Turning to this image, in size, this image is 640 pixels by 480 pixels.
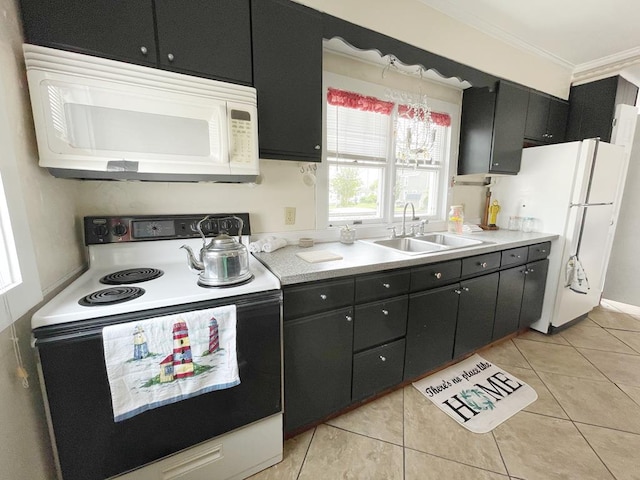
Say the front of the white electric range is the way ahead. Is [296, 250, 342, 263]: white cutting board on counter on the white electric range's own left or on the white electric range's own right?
on the white electric range's own left

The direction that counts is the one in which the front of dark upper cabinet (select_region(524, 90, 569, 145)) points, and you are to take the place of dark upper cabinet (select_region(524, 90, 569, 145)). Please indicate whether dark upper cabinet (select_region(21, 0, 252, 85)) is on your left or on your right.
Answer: on your right

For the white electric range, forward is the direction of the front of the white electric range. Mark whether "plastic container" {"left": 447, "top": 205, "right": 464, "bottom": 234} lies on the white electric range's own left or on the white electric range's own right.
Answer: on the white electric range's own left

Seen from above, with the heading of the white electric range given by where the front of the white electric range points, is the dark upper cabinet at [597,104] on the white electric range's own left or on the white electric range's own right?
on the white electric range's own left

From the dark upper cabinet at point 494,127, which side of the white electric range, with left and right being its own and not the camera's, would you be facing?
left

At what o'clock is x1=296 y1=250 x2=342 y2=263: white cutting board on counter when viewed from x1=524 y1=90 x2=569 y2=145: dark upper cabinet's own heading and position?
The white cutting board on counter is roughly at 2 o'clock from the dark upper cabinet.

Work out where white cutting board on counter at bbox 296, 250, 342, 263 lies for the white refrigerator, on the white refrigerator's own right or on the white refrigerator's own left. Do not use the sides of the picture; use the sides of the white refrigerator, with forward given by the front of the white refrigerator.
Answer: on the white refrigerator's own right

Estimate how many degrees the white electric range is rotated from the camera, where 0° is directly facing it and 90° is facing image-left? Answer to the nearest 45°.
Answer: approximately 0°

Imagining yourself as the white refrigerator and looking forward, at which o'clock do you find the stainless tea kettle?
The stainless tea kettle is roughly at 2 o'clock from the white refrigerator.
